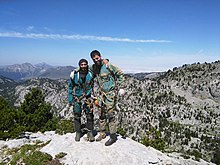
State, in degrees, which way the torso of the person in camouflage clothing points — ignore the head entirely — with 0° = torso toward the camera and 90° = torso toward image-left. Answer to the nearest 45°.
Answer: approximately 45°

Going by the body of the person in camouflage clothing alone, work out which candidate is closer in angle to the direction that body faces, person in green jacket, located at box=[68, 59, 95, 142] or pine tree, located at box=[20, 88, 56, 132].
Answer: the person in green jacket

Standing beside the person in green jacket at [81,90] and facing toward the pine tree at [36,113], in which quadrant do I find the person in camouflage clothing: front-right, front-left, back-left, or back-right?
back-right

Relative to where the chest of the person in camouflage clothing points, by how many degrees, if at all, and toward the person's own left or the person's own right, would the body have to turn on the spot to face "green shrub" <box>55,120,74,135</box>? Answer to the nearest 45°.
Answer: approximately 135° to the person's own right

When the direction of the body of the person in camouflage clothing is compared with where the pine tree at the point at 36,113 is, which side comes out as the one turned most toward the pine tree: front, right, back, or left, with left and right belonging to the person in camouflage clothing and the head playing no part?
right

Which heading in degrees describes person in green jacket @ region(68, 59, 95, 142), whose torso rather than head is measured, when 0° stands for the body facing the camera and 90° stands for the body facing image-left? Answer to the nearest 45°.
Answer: approximately 0°

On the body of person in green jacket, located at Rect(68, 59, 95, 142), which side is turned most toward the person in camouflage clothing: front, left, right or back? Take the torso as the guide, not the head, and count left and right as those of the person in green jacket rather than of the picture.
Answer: left

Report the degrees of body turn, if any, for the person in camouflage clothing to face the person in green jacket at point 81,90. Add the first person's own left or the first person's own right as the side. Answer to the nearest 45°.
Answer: approximately 45° to the first person's own right
